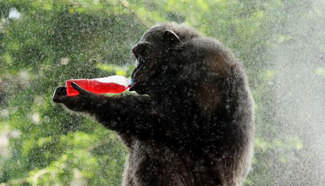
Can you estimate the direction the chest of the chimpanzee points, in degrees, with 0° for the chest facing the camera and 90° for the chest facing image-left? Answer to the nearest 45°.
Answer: approximately 90°
